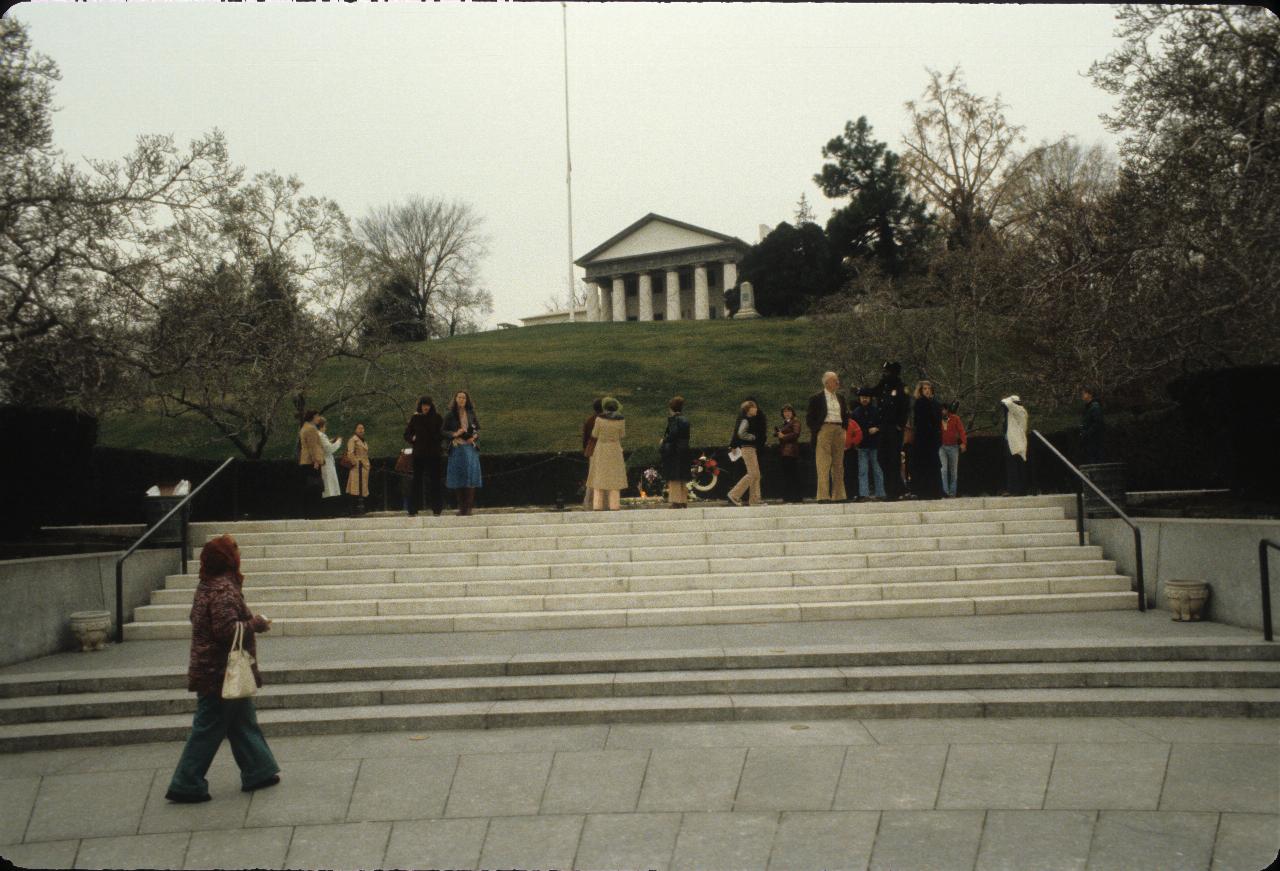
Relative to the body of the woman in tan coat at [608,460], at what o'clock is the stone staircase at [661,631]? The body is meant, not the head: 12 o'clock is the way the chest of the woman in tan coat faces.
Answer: The stone staircase is roughly at 6 o'clock from the woman in tan coat.

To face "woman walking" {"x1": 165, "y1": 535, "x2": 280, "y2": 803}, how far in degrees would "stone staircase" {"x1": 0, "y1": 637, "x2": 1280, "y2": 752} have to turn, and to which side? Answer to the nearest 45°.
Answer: approximately 45° to its right

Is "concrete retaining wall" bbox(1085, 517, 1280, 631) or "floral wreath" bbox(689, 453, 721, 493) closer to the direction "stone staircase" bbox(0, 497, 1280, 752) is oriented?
the concrete retaining wall

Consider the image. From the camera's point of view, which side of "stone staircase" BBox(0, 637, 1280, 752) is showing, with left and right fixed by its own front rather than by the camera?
front

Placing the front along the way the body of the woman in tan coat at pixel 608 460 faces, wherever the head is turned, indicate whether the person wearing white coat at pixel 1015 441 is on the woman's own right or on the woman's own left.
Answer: on the woman's own right

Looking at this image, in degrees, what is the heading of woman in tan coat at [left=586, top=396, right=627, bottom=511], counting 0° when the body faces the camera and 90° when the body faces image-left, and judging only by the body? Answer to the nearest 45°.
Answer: approximately 180°

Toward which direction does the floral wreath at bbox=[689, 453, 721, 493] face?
toward the camera
